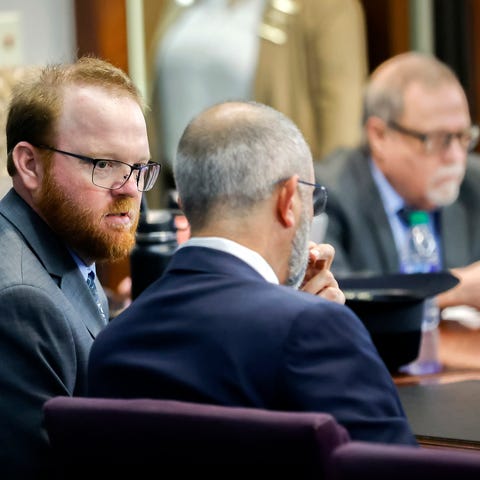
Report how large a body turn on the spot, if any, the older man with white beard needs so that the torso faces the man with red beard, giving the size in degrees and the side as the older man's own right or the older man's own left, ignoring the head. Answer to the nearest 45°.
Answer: approximately 45° to the older man's own right

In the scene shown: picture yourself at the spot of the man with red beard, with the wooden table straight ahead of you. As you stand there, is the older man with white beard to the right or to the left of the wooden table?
left

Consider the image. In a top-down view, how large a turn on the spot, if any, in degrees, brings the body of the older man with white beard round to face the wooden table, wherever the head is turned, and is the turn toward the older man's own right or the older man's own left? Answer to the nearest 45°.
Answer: approximately 45° to the older man's own right
